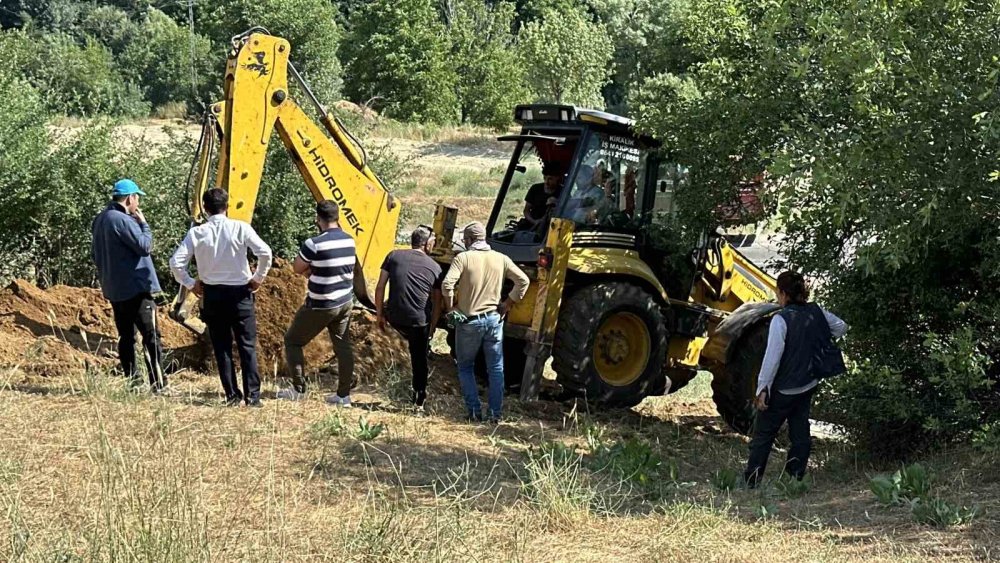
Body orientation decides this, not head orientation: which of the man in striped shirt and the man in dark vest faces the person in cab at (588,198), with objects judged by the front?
the man in dark vest

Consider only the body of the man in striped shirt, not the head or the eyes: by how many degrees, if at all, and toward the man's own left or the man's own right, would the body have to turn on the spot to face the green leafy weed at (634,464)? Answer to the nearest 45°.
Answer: approximately 180°

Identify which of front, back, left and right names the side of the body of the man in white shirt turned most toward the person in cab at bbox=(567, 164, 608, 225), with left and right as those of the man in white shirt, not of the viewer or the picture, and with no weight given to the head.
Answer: right

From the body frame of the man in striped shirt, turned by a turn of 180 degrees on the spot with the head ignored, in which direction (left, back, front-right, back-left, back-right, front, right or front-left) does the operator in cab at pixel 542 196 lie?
left

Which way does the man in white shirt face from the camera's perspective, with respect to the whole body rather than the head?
away from the camera

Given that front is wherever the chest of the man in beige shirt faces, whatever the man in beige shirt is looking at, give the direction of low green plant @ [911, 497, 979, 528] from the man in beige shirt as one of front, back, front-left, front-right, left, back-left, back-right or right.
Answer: back-right

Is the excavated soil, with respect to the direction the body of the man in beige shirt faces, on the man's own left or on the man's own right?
on the man's own left

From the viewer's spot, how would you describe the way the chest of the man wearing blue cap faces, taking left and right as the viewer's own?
facing away from the viewer and to the right of the viewer

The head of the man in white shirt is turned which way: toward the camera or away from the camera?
away from the camera

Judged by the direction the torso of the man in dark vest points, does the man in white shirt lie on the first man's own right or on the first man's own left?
on the first man's own left

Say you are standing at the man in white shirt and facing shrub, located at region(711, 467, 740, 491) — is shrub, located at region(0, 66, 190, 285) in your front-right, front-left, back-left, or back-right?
back-left

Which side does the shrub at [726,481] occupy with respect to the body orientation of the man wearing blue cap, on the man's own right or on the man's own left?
on the man's own right

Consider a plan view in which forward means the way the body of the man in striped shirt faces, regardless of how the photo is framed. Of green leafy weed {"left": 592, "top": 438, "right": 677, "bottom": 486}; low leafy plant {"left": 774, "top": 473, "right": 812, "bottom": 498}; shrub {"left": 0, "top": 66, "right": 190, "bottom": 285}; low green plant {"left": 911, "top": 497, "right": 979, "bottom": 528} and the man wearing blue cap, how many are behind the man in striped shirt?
3

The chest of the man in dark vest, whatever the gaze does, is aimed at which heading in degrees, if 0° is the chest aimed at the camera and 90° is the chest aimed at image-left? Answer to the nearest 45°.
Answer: approximately 135°

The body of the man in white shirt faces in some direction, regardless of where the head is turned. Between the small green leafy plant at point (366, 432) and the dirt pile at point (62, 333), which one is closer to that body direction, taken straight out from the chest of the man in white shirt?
the dirt pile

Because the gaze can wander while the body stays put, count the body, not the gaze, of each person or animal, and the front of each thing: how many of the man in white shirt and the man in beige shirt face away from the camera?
2

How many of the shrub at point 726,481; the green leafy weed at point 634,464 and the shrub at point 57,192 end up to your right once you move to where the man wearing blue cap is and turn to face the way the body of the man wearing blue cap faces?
2
